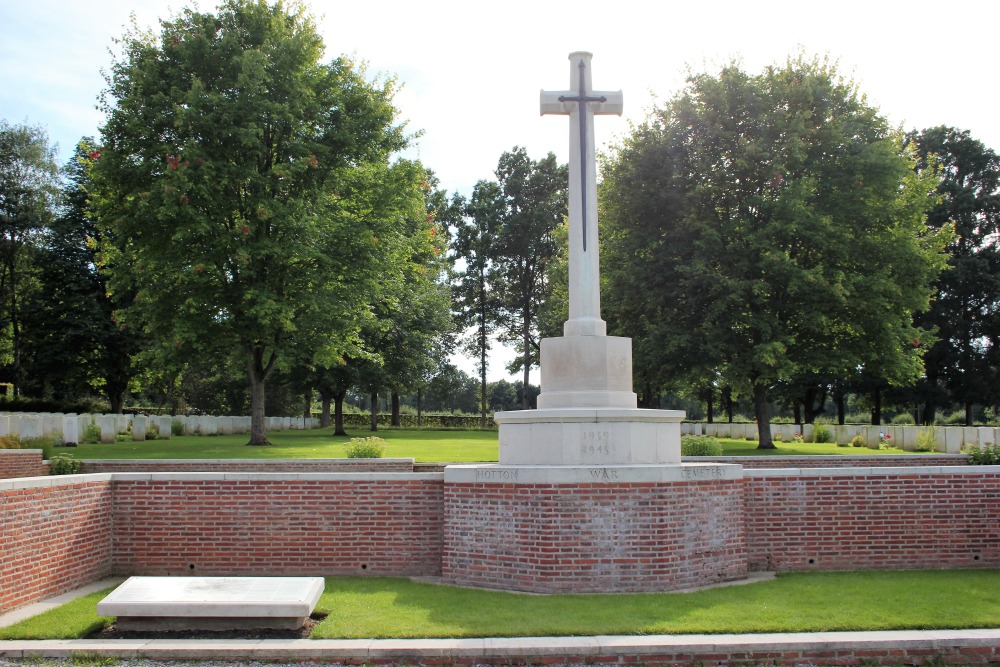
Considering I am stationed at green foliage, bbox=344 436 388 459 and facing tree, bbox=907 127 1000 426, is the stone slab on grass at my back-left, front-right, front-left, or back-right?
back-right

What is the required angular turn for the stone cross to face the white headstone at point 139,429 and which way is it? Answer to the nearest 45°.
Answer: approximately 135° to its right

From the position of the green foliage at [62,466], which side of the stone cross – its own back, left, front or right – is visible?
right

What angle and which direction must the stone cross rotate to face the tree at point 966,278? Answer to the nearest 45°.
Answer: approximately 135° to its left

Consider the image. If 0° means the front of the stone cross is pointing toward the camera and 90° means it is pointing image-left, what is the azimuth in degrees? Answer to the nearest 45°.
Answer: approximately 0°

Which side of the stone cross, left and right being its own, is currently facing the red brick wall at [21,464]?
right

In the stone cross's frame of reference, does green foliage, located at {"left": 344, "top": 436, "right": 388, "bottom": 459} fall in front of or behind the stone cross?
behind

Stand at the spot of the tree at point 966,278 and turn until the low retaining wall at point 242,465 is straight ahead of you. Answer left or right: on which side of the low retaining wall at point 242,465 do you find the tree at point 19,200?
right

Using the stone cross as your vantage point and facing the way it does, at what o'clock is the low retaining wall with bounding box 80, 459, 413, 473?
The low retaining wall is roughly at 4 o'clock from the stone cross.

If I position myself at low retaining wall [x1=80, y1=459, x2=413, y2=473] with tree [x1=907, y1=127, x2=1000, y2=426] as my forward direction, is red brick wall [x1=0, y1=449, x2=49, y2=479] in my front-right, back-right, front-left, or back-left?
back-left
